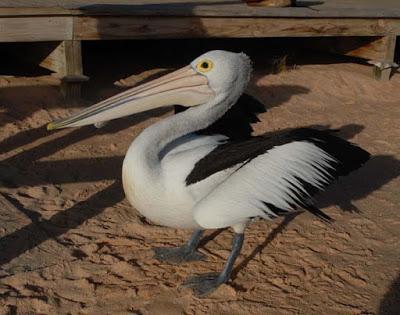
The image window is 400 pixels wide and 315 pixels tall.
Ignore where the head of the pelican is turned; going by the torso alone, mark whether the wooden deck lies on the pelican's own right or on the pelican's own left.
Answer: on the pelican's own right

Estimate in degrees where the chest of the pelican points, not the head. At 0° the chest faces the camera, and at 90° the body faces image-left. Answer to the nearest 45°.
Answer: approximately 90°
